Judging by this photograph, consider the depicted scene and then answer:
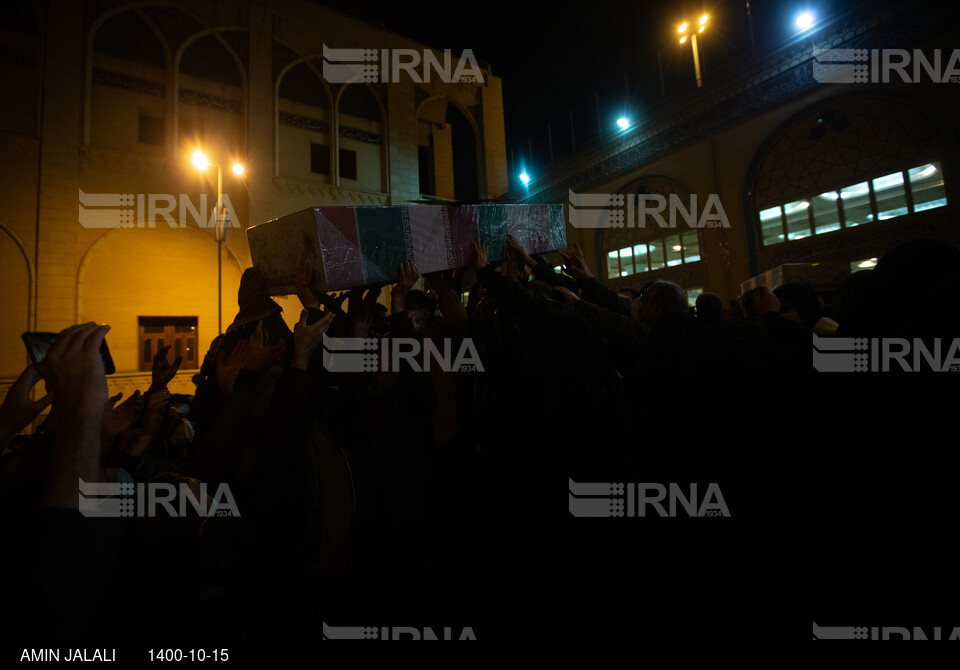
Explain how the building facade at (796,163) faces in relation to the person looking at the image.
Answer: facing the viewer and to the left of the viewer

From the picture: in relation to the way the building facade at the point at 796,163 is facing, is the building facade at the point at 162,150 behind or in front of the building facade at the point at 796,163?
in front

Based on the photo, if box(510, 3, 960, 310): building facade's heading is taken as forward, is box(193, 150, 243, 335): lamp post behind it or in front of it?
in front
